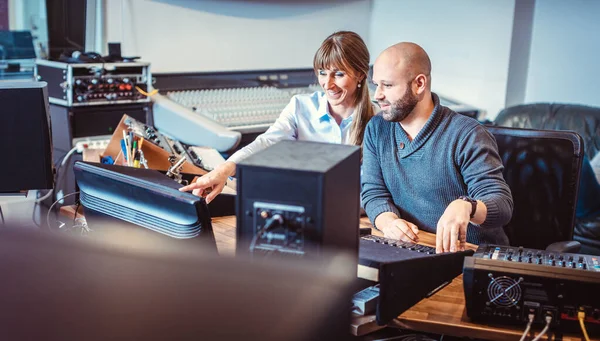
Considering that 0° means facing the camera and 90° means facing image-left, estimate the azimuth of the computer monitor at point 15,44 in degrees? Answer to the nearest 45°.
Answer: approximately 0°

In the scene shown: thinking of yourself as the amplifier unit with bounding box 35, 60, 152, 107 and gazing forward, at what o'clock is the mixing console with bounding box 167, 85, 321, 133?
The mixing console is roughly at 10 o'clock from the amplifier unit.
